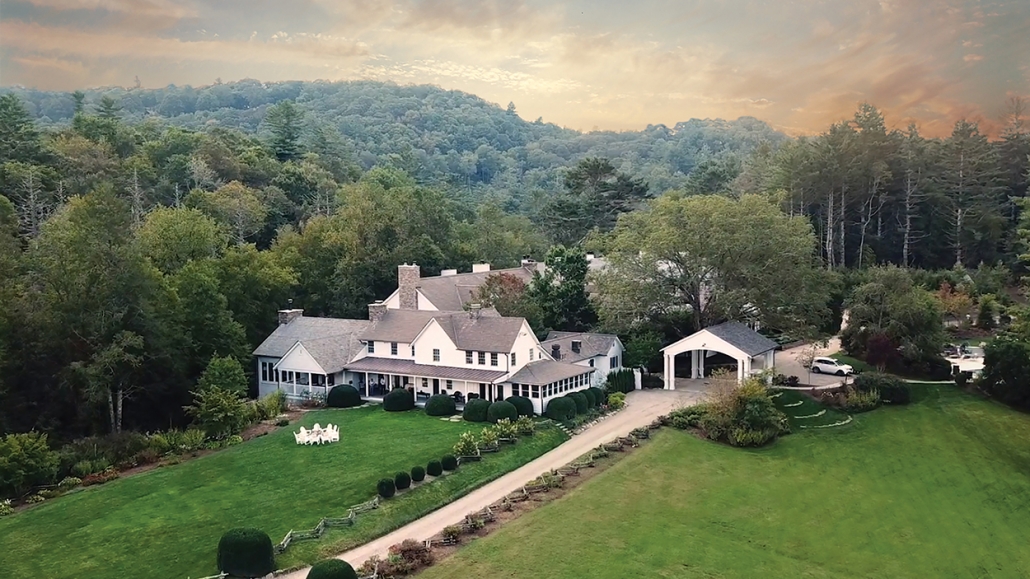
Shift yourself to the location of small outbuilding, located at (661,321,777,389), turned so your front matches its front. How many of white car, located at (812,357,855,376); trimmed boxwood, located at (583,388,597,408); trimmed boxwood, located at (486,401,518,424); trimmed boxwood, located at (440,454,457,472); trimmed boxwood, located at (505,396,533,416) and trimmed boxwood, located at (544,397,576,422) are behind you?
1

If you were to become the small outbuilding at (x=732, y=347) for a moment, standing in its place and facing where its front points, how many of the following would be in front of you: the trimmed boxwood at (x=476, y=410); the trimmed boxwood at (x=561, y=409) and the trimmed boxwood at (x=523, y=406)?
3

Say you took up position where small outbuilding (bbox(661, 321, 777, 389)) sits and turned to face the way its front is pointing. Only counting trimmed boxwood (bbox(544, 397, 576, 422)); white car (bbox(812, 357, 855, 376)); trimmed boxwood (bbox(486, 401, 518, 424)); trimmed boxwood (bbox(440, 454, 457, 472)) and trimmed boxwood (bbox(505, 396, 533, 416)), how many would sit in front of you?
4

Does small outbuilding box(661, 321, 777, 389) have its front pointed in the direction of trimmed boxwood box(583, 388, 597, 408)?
yes

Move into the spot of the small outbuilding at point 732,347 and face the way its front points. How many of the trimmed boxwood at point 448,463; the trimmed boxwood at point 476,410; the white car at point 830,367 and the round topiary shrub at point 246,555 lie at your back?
1

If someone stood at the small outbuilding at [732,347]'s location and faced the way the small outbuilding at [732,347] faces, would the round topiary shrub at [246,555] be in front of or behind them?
in front

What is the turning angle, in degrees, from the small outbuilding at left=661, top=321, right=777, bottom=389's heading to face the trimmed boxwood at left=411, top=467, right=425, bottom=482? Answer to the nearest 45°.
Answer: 0° — it already faces it

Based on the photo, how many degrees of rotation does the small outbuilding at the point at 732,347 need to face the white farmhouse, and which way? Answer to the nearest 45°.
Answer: approximately 45° to its right

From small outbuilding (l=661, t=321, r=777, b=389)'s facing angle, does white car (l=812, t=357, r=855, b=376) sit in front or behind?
behind

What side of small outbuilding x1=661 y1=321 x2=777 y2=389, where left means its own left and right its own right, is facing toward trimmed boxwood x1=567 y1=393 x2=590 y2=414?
front

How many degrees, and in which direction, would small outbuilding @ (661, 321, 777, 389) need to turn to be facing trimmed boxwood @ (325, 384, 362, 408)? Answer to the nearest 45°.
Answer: approximately 45° to its right

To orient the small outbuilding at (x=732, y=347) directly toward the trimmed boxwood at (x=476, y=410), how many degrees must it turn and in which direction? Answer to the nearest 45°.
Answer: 0° — it already faces it

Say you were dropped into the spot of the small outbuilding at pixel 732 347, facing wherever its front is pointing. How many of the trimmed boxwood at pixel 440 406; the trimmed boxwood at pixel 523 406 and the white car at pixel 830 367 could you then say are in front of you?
2

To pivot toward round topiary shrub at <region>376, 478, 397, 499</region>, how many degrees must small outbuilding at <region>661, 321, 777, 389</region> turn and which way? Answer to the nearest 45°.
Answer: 0° — it already faces it

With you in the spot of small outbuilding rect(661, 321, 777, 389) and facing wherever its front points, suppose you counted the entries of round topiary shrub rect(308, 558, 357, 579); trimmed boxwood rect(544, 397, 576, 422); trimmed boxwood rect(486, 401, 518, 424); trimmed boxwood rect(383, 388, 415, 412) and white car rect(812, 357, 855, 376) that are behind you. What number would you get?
1

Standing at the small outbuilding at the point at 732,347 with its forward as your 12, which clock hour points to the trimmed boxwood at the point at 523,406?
The trimmed boxwood is roughly at 12 o'clock from the small outbuilding.

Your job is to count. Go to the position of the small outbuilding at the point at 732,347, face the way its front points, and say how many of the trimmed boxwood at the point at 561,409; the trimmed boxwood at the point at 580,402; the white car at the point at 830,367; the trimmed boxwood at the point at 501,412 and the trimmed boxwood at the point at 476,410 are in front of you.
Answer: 4
